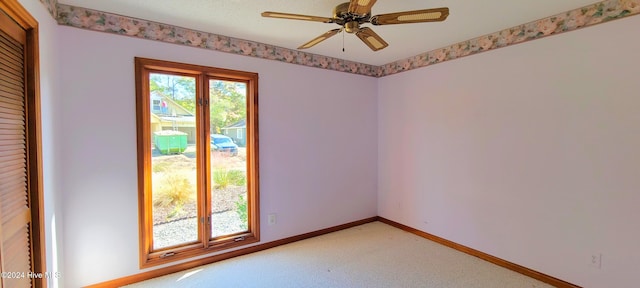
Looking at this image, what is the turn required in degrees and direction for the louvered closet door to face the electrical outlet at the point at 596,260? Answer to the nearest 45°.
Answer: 0° — it already faces it

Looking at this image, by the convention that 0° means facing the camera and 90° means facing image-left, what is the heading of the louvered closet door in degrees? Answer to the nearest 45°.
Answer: approximately 315°

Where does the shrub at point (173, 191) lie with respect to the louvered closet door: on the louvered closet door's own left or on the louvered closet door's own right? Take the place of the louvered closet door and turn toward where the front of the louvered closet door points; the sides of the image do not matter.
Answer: on the louvered closet door's own left

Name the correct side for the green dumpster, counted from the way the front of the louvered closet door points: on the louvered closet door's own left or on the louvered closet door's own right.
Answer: on the louvered closet door's own left

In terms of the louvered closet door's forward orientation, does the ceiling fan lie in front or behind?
in front

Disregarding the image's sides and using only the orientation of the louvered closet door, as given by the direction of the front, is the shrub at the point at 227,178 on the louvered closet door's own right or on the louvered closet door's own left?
on the louvered closet door's own left

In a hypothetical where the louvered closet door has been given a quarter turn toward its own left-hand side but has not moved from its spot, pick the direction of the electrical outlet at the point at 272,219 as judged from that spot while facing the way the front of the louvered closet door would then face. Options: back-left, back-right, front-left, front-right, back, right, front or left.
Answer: front-right

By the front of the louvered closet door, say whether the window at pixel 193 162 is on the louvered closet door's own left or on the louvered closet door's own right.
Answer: on the louvered closet door's own left
